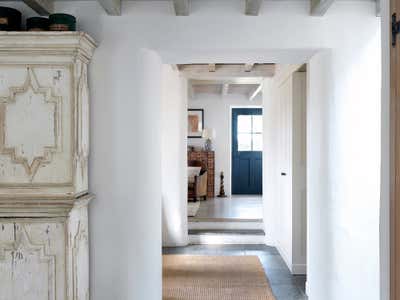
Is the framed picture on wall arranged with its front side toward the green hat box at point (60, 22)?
yes

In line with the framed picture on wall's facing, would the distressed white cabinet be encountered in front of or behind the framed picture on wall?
in front

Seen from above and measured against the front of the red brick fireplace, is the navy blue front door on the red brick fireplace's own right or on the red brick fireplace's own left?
on the red brick fireplace's own left

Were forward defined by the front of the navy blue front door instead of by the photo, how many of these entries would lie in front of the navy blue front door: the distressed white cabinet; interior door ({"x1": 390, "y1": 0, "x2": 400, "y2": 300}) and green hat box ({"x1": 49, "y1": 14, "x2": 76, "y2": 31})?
3

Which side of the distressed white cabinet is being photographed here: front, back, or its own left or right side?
front

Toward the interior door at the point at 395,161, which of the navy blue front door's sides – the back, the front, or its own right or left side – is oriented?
front

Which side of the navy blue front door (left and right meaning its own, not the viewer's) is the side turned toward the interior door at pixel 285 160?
front

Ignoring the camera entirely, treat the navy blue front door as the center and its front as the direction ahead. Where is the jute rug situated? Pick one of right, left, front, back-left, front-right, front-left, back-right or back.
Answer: front

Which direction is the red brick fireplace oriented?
toward the camera

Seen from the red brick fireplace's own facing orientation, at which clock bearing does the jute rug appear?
The jute rug is roughly at 12 o'clock from the red brick fireplace.
